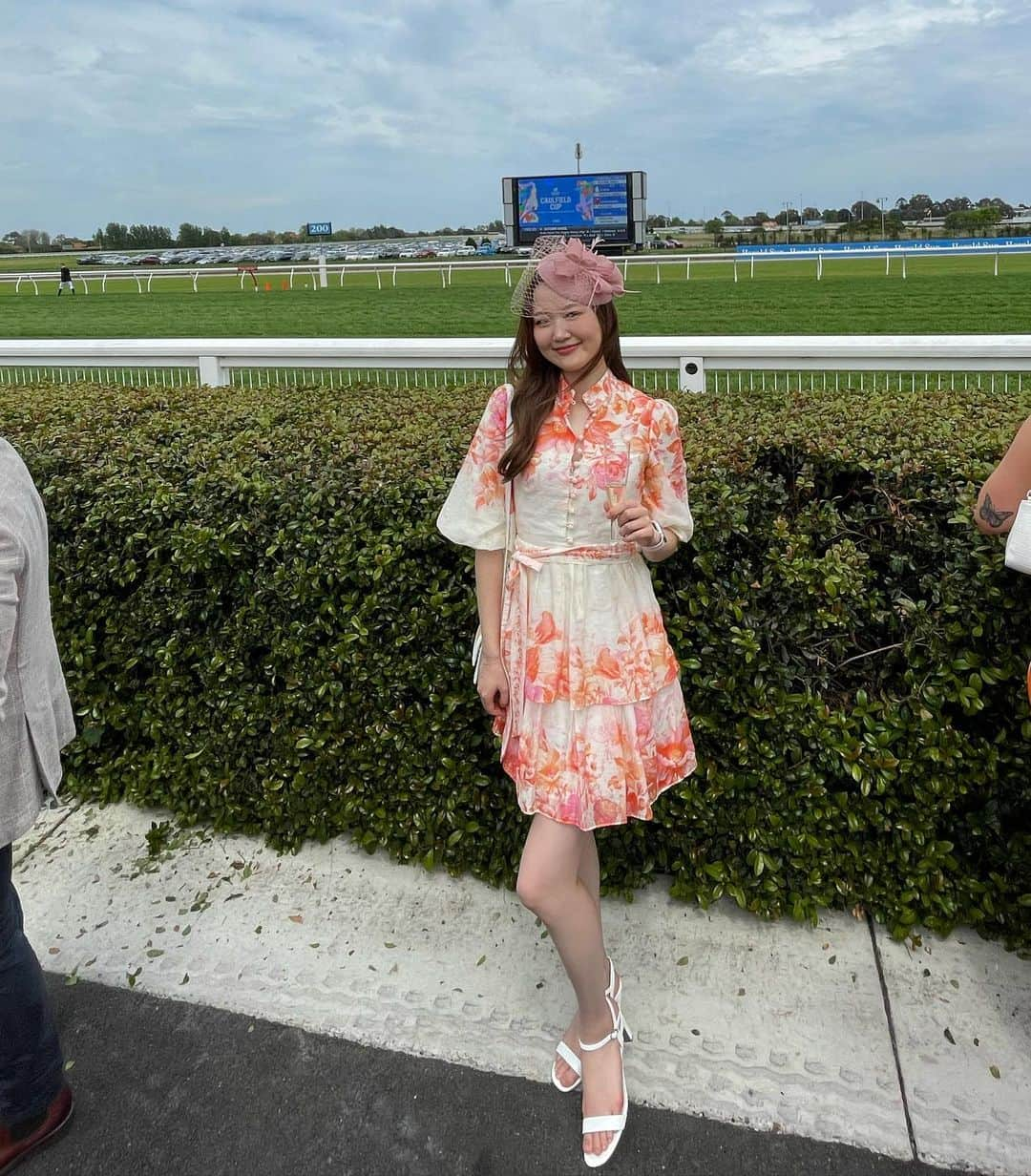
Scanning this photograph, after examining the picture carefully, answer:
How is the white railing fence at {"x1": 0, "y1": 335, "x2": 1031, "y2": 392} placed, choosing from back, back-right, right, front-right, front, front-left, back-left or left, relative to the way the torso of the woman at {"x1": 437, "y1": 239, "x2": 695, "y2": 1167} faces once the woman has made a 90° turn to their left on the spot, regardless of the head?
left

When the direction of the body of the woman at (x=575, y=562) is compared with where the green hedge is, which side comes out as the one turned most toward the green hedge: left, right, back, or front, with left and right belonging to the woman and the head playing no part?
back

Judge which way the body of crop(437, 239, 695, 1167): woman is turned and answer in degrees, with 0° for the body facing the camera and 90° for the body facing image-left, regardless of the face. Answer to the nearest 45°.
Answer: approximately 0°
